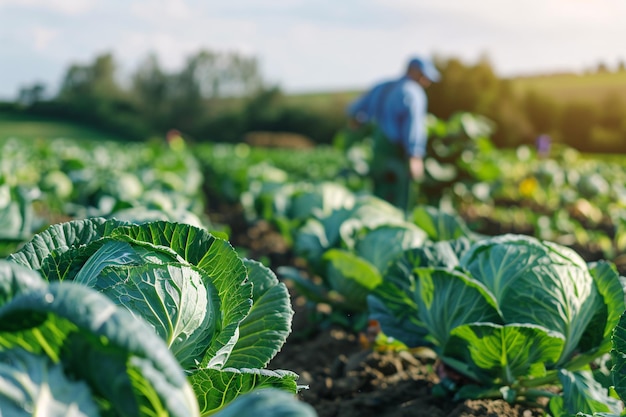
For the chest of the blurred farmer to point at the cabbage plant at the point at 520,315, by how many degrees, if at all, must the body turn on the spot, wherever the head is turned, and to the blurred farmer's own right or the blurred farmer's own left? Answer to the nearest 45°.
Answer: approximately 135° to the blurred farmer's own right

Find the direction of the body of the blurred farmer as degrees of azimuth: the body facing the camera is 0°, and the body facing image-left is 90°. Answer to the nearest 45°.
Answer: approximately 225°

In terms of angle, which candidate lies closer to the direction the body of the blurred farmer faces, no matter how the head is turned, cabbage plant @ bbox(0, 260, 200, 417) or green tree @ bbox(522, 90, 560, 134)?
the green tree

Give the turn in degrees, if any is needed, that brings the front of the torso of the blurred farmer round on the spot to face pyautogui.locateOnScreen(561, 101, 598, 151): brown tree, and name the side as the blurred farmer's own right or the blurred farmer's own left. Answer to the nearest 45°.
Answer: approximately 45° to the blurred farmer's own left

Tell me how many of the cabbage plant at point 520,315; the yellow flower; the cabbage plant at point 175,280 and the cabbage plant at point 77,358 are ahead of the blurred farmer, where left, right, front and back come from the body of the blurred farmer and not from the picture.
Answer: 1

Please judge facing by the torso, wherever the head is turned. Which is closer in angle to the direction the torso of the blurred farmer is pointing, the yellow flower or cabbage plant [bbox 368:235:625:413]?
the yellow flower

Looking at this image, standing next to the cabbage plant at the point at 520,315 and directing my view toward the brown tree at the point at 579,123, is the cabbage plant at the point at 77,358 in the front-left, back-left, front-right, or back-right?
back-left

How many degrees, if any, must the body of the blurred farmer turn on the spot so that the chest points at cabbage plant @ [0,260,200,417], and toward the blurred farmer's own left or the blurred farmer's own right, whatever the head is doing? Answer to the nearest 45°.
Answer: approximately 135° to the blurred farmer's own right

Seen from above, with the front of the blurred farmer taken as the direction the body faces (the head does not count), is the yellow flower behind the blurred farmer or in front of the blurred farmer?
in front
